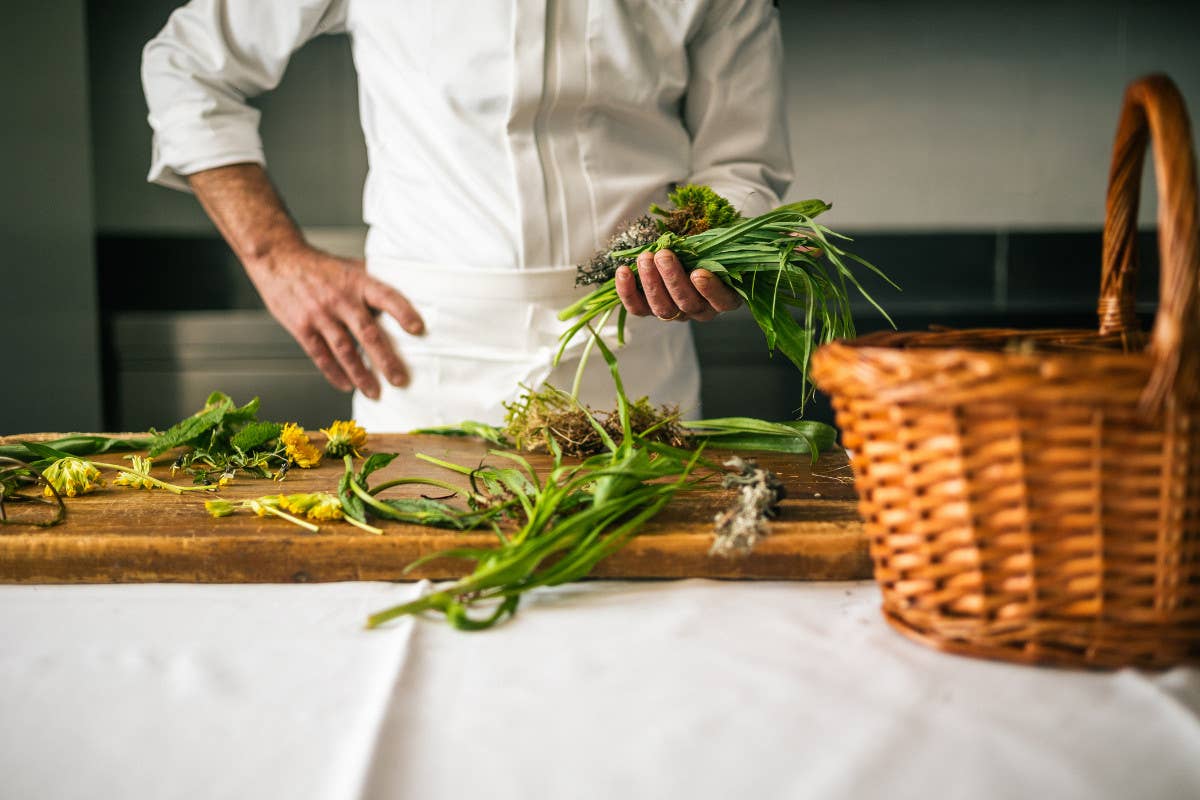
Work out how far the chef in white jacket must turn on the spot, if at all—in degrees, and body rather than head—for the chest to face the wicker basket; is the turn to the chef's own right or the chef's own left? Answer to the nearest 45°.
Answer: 0° — they already face it

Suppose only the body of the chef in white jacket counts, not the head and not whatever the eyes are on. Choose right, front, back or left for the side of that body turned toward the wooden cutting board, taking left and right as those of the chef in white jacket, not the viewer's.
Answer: front

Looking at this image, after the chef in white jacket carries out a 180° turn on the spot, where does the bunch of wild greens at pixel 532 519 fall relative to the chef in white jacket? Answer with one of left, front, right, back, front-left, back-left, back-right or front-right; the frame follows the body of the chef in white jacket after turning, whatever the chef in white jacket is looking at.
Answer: back

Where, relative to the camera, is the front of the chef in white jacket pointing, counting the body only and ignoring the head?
toward the camera

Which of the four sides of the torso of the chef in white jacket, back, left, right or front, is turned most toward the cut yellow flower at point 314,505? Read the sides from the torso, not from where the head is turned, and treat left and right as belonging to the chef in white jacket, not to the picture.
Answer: front
